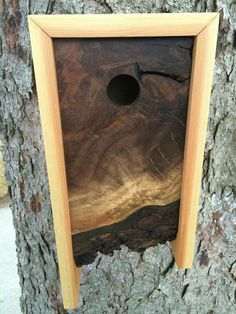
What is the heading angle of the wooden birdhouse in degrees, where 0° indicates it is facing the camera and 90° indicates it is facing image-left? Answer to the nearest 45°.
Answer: approximately 0°
